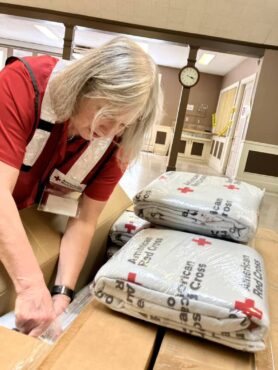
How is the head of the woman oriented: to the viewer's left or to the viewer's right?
to the viewer's right

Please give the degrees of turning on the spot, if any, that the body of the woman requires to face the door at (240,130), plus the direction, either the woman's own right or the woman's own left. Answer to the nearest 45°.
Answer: approximately 90° to the woman's own left

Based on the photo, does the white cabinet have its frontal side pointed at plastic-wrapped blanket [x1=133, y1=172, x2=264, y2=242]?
yes

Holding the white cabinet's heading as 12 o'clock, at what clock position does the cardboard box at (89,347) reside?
The cardboard box is roughly at 12 o'clock from the white cabinet.

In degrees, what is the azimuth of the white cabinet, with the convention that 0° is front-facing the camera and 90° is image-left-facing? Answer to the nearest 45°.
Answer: approximately 0°

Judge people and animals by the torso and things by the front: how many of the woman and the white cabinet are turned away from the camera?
0

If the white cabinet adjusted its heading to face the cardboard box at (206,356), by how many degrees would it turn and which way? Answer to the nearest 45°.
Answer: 0° — it already faces it

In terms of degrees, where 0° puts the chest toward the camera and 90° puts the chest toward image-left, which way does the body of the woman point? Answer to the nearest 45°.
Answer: approximately 315°

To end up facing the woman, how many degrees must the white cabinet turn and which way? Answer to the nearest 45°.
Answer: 0° — it already faces them
